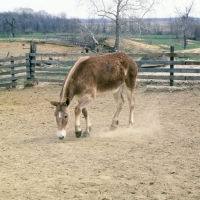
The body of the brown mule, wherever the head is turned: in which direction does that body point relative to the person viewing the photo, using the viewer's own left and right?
facing the viewer and to the left of the viewer
